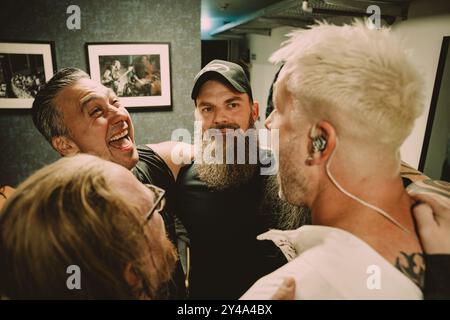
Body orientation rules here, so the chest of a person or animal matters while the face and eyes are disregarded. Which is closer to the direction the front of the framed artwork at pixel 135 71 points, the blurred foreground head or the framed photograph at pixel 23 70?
the blurred foreground head

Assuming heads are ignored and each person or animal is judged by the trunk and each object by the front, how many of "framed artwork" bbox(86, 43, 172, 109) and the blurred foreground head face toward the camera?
1

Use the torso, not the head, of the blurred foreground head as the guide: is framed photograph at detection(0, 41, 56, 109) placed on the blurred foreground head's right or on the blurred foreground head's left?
on the blurred foreground head's left

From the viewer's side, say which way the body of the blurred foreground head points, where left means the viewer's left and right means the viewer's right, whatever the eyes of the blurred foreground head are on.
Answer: facing away from the viewer and to the right of the viewer

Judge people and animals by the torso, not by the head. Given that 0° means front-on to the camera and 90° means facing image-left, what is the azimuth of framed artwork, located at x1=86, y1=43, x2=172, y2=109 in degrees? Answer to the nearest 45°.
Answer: approximately 0°

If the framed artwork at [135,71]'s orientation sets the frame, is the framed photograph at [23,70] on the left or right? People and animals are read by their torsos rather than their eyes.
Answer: on its right

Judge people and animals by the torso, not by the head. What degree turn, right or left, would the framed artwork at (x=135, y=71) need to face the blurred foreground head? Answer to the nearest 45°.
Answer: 0° — it already faces them

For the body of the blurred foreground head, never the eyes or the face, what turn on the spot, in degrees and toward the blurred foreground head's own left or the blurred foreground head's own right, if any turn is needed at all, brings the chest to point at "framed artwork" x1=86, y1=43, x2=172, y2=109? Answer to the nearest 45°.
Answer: approximately 45° to the blurred foreground head's own left
